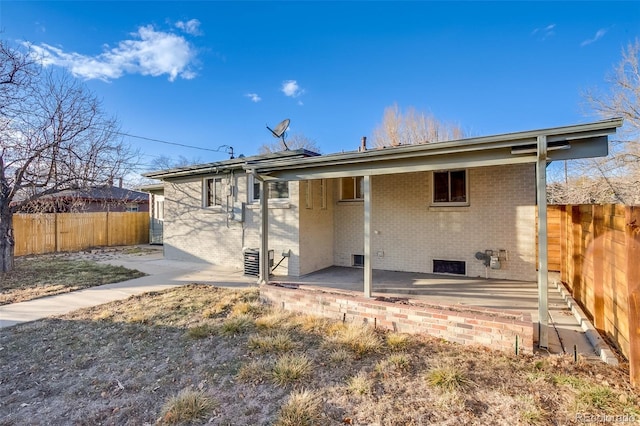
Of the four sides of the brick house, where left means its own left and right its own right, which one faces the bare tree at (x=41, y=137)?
left

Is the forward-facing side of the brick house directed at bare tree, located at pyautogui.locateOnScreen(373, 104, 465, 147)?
yes

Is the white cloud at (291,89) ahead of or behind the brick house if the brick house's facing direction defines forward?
ahead

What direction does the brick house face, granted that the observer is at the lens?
facing away from the viewer

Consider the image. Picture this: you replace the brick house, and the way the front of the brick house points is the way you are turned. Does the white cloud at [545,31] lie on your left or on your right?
on your right

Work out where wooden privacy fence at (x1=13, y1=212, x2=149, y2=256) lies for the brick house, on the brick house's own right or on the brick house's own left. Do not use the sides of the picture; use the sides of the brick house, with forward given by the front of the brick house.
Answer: on the brick house's own left

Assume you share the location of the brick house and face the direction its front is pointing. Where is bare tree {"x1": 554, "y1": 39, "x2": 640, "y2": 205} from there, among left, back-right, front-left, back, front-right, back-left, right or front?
front-right

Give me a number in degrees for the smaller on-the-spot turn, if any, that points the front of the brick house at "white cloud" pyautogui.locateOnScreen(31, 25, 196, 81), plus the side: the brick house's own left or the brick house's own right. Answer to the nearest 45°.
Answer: approximately 90° to the brick house's own left

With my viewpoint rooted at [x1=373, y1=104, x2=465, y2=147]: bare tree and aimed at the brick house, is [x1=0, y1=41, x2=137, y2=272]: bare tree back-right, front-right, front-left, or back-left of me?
front-right

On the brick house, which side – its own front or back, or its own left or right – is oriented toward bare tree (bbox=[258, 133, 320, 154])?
front
